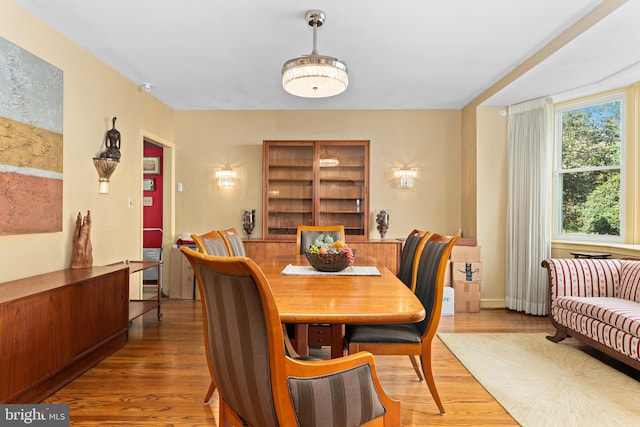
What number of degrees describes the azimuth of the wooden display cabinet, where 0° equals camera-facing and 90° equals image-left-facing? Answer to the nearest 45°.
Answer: approximately 0°

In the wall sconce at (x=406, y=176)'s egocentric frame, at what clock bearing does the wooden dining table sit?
The wooden dining table is roughly at 12 o'clock from the wall sconce.

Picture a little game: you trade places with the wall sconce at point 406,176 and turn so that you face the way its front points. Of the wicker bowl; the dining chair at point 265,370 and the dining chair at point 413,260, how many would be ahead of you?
3

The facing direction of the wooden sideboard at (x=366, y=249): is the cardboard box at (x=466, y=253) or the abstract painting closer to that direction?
the abstract painting

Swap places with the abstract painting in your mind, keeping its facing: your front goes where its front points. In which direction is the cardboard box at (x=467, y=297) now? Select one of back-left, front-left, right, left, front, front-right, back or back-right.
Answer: front-left

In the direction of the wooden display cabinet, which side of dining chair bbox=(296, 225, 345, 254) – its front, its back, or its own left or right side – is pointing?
back

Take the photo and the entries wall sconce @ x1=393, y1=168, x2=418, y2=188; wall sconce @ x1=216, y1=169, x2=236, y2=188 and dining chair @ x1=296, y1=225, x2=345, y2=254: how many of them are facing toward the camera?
3

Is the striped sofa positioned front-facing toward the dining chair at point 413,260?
yes

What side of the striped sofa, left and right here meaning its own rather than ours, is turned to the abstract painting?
front

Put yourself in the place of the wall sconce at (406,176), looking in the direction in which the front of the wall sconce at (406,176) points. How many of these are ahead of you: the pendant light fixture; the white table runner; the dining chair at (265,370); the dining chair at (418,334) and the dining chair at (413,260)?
5
